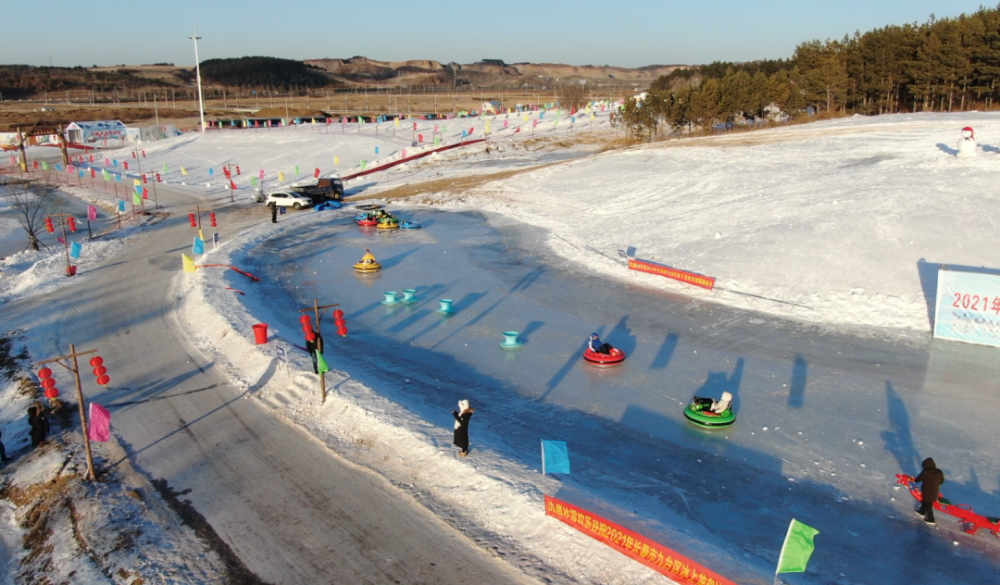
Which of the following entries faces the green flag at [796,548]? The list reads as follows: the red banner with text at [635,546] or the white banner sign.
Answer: the white banner sign

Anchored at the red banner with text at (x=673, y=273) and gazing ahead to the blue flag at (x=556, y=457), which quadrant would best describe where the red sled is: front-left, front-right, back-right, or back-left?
front-left

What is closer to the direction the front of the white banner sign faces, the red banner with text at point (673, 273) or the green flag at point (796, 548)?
the green flag

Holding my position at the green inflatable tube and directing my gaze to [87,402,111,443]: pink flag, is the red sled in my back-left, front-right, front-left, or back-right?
back-left

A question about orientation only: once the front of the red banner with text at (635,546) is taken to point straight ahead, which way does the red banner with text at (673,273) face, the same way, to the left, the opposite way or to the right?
the same way

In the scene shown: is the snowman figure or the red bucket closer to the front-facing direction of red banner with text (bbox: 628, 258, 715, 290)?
the red bucket

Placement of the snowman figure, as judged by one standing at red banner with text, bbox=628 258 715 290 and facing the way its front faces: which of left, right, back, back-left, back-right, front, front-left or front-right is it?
back

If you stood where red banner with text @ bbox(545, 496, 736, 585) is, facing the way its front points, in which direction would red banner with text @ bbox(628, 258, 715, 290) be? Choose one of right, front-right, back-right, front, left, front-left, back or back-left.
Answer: back-right

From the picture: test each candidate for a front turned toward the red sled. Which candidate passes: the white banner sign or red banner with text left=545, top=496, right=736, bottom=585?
the white banner sign

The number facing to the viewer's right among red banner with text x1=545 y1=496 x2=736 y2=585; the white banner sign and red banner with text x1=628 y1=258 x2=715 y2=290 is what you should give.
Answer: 0

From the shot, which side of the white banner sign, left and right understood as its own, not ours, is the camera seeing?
front

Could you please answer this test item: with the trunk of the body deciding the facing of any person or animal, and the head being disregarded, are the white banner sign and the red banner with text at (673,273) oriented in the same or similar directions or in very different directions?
same or similar directions

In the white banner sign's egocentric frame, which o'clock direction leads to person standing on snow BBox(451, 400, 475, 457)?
The person standing on snow is roughly at 1 o'clock from the white banner sign.

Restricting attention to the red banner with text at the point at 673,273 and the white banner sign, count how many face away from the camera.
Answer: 0

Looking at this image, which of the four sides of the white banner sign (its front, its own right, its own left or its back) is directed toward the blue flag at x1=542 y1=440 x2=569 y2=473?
front

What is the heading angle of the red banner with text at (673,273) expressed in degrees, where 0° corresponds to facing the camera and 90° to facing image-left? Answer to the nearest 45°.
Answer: approximately 45°

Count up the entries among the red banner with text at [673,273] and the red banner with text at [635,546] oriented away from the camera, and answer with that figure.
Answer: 0

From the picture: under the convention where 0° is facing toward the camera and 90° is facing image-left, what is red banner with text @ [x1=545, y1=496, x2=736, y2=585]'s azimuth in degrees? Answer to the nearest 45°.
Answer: approximately 45°

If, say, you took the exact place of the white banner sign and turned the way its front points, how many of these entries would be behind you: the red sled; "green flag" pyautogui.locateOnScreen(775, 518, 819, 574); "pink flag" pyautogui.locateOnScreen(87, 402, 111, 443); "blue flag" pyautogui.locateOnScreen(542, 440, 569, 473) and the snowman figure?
1

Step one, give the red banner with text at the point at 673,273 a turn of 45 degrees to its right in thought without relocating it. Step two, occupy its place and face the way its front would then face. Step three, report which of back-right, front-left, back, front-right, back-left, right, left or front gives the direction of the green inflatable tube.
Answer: left

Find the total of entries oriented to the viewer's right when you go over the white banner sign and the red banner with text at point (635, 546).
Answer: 0
